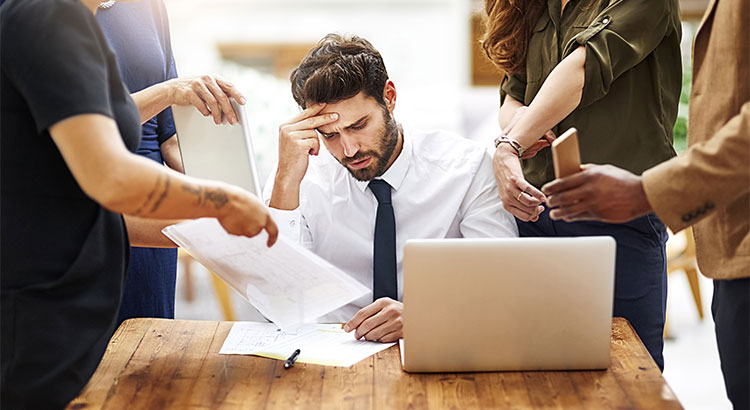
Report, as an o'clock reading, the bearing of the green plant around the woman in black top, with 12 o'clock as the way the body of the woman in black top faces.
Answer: The green plant is roughly at 11 o'clock from the woman in black top.

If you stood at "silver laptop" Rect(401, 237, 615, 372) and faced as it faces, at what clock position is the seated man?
The seated man is roughly at 11 o'clock from the silver laptop.

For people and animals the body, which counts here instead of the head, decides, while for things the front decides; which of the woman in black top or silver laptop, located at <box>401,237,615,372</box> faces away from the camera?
the silver laptop

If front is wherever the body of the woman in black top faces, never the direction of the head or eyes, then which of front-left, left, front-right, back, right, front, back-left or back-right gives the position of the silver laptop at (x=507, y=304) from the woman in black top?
front

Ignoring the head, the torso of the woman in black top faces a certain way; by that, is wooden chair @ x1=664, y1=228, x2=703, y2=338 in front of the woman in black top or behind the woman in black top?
in front

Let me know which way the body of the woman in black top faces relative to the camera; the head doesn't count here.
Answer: to the viewer's right

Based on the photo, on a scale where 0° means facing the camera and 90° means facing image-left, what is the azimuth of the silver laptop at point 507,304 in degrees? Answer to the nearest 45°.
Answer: approximately 180°

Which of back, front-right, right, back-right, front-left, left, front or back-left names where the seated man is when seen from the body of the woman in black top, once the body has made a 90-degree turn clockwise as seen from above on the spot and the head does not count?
back-left

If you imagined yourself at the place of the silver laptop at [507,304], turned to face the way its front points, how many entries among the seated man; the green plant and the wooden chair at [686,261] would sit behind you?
0

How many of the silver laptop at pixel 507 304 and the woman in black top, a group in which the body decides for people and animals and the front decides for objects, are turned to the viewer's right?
1

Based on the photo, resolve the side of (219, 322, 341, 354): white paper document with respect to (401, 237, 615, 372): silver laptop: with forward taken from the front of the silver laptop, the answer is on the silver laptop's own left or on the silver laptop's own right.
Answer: on the silver laptop's own left
